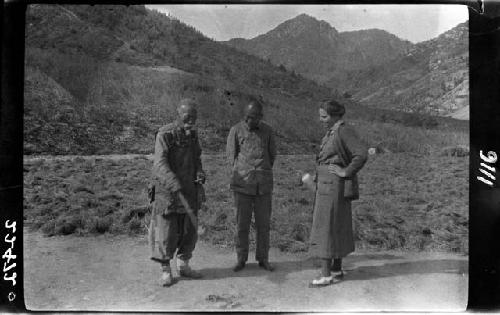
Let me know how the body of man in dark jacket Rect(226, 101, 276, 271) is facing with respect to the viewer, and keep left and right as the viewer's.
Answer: facing the viewer

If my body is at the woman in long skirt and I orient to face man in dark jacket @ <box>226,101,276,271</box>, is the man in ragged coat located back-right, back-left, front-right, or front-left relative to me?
front-left

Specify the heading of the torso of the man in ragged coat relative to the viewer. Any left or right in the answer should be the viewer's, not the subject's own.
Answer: facing the viewer and to the right of the viewer

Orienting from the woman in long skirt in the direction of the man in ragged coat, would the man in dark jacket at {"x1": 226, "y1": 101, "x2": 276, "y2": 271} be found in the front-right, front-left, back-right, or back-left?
front-right

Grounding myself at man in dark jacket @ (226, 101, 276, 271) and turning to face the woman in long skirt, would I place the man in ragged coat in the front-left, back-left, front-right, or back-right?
back-right

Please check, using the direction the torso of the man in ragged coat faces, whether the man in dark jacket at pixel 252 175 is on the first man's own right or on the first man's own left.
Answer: on the first man's own left

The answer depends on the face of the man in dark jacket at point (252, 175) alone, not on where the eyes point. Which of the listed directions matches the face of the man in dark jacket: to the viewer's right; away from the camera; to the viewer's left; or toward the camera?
toward the camera

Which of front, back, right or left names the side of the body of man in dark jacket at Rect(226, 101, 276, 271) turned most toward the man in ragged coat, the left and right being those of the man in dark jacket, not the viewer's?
right

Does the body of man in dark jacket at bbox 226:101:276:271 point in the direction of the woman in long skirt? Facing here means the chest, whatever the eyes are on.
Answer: no

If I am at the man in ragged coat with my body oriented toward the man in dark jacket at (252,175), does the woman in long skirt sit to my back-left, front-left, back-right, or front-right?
front-right

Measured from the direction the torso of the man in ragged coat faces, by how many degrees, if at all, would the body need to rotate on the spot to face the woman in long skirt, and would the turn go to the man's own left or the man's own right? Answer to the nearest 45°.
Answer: approximately 45° to the man's own left

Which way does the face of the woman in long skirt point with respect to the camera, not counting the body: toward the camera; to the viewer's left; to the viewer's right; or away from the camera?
to the viewer's left
